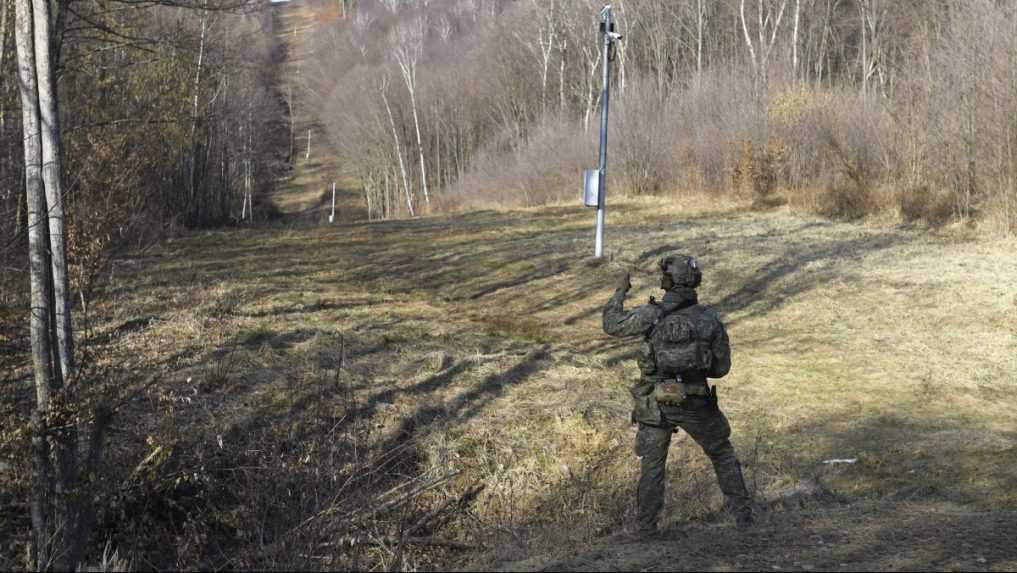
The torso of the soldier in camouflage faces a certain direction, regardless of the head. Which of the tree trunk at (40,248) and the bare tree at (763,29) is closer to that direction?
the bare tree

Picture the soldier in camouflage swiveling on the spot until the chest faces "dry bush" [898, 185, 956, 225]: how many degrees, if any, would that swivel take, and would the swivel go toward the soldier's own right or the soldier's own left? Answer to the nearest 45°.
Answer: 0° — they already face it

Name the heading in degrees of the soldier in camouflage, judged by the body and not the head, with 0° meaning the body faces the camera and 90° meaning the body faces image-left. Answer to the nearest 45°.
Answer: approximately 180°

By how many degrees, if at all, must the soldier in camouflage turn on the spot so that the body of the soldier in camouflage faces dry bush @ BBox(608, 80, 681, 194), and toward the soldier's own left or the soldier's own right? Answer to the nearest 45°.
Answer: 0° — they already face it

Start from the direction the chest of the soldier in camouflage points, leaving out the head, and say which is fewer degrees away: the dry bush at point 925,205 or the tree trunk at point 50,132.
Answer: the dry bush

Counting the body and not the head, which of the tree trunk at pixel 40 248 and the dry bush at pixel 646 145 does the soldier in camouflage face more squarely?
the dry bush

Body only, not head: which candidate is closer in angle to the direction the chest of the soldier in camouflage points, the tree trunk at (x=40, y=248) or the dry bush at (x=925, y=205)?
the dry bush

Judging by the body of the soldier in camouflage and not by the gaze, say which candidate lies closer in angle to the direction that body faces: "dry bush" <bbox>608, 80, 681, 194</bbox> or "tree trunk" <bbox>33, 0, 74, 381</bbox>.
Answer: the dry bush

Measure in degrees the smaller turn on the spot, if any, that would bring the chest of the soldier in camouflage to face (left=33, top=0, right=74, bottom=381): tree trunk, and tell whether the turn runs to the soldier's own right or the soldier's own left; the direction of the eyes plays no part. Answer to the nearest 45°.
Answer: approximately 90° to the soldier's own left

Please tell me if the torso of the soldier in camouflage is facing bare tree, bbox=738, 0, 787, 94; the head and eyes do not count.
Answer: yes

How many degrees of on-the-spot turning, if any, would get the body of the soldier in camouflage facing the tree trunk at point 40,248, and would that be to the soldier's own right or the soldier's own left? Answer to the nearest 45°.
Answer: approximately 90° to the soldier's own left

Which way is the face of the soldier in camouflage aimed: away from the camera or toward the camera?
away from the camera
